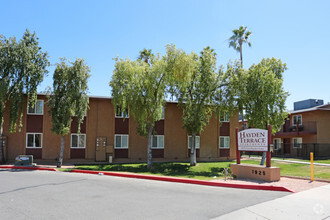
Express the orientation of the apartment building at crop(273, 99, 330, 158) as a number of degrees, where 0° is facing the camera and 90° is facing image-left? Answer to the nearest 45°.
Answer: approximately 45°

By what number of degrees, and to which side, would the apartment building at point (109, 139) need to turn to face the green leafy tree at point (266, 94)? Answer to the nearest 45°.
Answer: approximately 45° to its left
